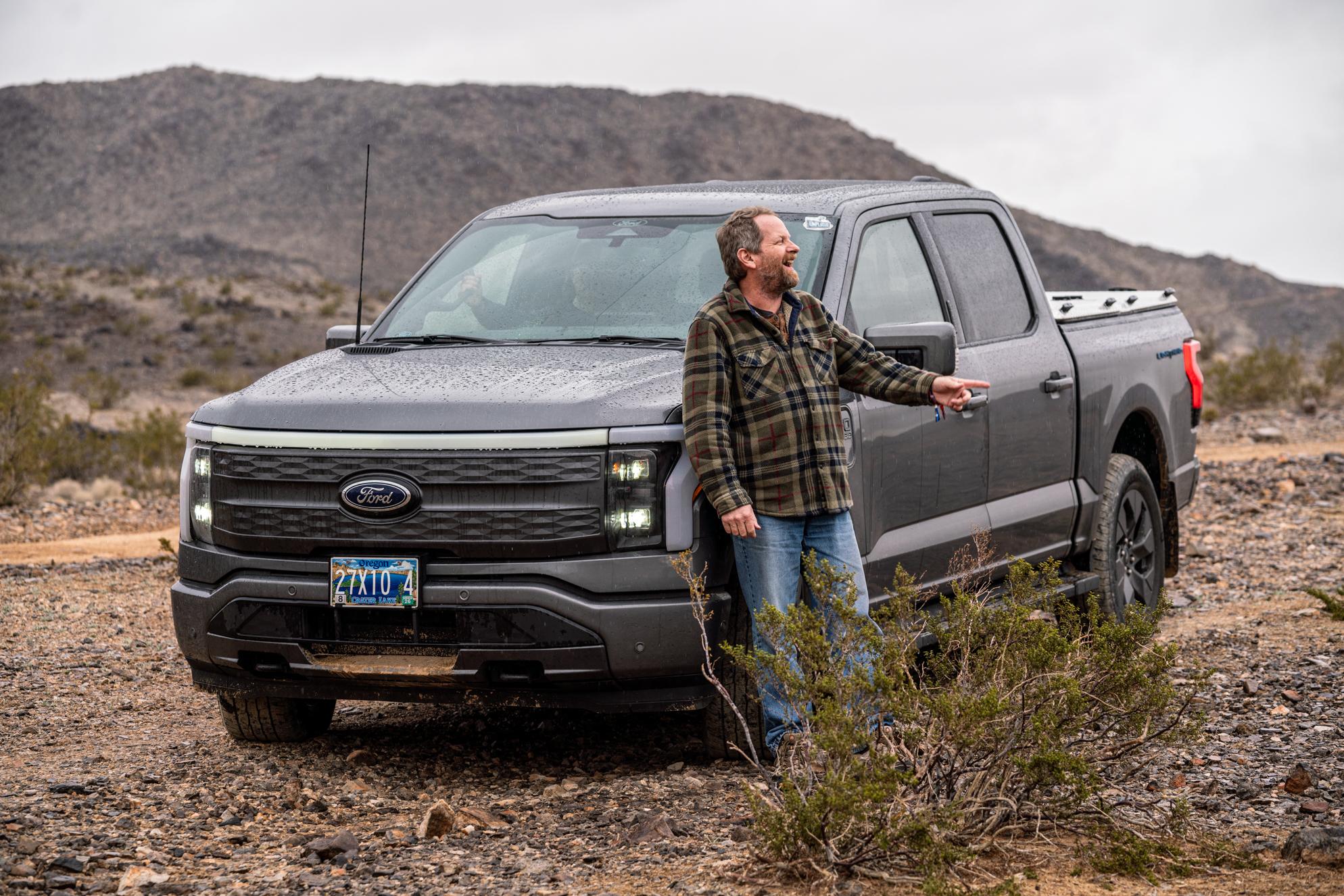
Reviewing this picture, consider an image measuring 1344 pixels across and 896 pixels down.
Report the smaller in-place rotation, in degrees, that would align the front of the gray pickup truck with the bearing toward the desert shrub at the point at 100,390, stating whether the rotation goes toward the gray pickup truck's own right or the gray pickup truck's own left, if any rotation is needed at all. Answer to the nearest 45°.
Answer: approximately 90° to the gray pickup truck's own right

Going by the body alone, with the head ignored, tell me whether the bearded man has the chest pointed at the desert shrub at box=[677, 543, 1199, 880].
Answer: yes

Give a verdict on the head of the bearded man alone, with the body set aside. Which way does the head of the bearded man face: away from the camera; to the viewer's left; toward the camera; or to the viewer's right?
to the viewer's right

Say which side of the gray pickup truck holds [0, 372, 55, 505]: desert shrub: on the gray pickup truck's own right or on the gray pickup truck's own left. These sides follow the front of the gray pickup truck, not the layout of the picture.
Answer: on the gray pickup truck's own right

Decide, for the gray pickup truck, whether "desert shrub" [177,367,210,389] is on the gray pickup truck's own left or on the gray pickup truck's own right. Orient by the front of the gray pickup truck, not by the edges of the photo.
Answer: on the gray pickup truck's own right

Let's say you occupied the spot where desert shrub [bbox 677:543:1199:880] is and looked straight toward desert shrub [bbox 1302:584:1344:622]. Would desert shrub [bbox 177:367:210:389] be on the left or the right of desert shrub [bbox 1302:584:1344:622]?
left

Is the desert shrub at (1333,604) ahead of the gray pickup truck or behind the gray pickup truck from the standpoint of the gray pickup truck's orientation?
behind

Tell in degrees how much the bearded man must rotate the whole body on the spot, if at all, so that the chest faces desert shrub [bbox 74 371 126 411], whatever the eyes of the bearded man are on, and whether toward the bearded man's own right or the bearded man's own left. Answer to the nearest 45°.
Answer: approximately 180°

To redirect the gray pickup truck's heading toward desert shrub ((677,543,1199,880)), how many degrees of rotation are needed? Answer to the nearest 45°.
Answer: approximately 90° to its left

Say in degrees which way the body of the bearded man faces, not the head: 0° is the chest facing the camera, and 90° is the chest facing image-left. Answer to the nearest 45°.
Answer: approximately 315°

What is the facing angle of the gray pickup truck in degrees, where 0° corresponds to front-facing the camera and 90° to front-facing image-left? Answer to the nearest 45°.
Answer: approximately 45°

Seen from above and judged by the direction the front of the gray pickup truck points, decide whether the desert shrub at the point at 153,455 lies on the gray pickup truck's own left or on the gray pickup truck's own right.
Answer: on the gray pickup truck's own right

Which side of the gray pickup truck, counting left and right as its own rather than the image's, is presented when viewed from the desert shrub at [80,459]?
right
